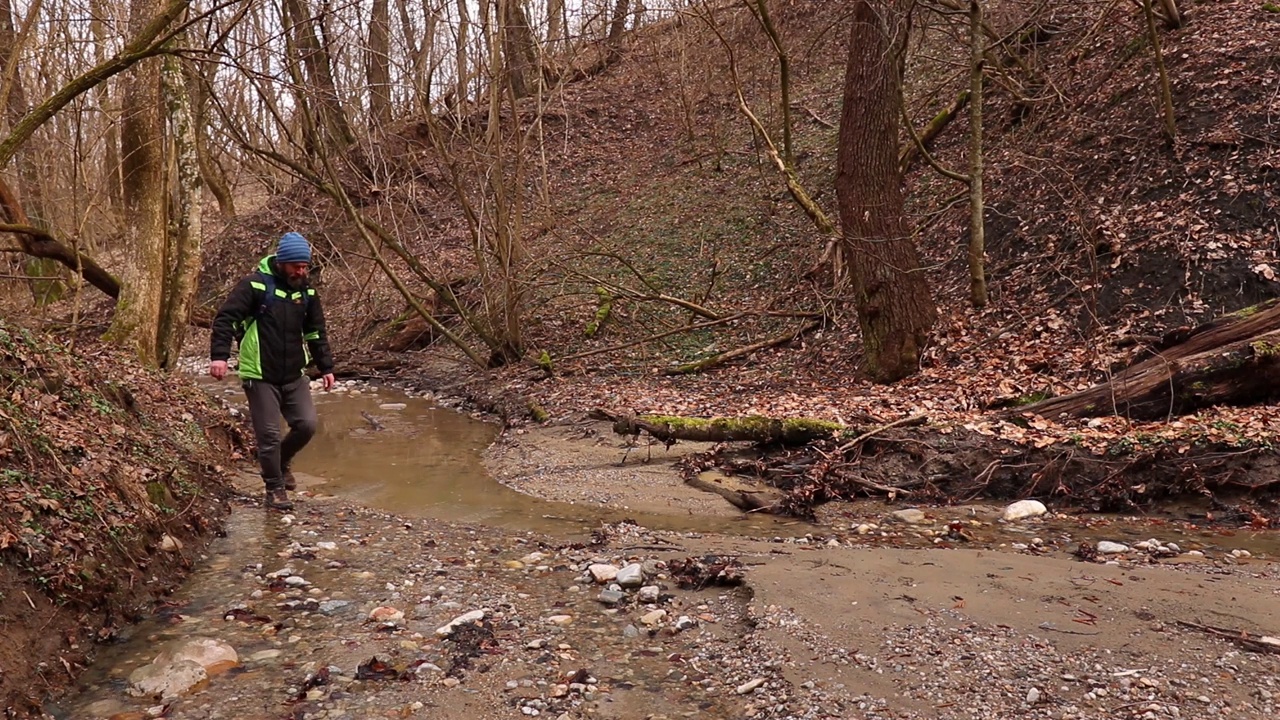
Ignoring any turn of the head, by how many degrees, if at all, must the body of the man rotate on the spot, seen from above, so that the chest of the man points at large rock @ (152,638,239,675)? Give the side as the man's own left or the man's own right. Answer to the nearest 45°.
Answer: approximately 45° to the man's own right

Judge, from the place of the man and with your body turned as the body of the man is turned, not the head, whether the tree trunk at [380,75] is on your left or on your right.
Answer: on your left

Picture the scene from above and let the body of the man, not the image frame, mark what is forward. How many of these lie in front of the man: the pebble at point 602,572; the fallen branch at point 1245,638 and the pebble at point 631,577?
3

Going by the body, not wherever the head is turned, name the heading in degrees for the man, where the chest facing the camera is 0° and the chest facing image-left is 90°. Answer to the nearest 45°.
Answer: approximately 315°

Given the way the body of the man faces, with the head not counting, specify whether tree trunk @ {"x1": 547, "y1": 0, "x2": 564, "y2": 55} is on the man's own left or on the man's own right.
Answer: on the man's own left

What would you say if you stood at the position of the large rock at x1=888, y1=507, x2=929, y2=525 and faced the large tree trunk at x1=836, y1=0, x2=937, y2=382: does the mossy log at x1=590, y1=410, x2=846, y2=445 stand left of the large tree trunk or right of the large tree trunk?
left

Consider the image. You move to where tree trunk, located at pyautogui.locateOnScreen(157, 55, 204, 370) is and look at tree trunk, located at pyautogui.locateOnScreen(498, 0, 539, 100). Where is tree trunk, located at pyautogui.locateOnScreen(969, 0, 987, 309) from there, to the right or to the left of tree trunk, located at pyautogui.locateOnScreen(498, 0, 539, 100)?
right
